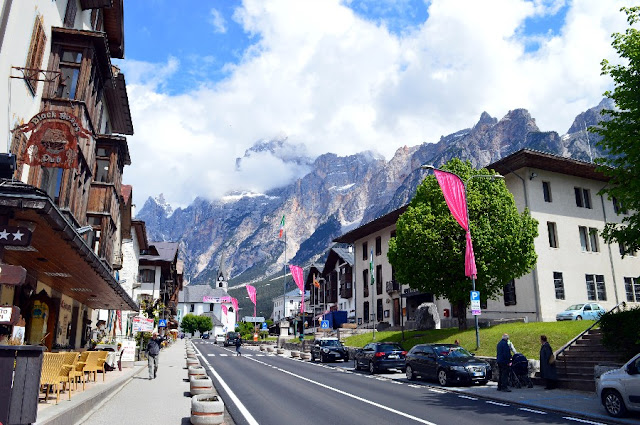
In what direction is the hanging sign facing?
toward the camera

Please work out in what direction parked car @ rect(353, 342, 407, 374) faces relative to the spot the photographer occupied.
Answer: facing away from the viewer and to the left of the viewer

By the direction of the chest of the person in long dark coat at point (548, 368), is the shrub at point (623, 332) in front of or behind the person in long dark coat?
behind

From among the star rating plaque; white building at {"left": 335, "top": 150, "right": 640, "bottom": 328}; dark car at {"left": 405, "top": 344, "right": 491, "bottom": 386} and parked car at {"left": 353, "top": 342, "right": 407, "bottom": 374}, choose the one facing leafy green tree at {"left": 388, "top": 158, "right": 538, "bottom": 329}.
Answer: the white building

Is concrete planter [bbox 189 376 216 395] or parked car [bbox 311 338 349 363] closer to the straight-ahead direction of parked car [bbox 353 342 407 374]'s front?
the parked car

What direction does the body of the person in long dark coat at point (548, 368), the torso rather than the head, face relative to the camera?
to the viewer's left

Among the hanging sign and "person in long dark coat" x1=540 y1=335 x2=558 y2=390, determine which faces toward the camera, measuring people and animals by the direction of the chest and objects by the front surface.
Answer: the hanging sign

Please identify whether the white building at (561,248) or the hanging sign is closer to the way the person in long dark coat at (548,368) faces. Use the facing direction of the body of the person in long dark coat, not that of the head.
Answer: the hanging sign

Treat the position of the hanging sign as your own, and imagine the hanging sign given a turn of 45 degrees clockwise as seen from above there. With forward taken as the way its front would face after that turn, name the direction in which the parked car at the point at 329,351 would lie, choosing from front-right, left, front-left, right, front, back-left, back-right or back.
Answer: back

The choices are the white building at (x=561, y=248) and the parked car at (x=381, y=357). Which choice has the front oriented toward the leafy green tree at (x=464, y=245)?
the white building

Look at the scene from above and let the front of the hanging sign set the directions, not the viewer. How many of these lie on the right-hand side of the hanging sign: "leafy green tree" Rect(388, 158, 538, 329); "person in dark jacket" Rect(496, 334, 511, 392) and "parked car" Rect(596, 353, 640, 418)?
0

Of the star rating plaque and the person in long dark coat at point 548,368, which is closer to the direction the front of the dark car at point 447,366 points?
the person in long dark coat
